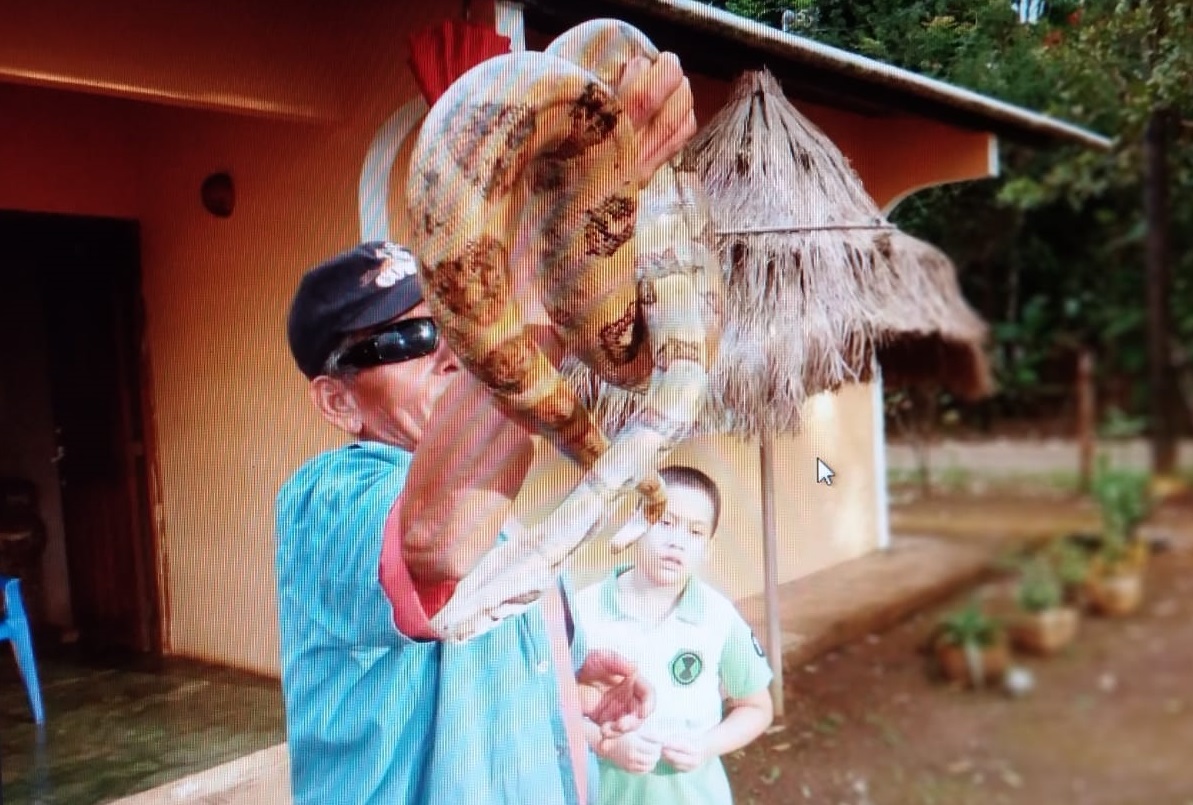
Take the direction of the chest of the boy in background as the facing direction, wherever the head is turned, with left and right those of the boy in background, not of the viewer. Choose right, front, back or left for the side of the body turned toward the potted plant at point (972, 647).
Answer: back

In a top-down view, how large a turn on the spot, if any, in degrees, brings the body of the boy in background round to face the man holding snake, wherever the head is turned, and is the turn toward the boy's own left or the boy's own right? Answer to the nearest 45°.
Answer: approximately 45° to the boy's own right

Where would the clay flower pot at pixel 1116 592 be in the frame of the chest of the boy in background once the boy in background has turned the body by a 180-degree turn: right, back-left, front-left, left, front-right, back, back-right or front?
right

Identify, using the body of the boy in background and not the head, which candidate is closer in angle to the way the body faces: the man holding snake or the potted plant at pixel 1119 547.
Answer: the man holding snake

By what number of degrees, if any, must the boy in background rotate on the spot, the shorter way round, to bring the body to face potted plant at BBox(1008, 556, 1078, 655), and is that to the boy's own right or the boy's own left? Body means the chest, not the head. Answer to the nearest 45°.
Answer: approximately 90° to the boy's own left

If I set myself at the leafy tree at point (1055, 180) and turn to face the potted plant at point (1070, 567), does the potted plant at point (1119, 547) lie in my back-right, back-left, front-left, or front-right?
front-left

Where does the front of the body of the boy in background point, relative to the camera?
toward the camera

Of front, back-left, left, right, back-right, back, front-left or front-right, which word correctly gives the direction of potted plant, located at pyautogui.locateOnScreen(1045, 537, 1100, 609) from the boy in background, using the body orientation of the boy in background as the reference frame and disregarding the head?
left

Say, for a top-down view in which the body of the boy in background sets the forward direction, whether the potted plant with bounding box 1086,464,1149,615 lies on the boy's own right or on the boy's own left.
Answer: on the boy's own left
